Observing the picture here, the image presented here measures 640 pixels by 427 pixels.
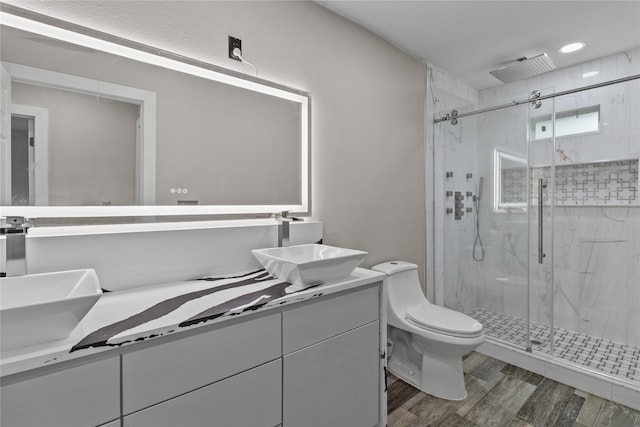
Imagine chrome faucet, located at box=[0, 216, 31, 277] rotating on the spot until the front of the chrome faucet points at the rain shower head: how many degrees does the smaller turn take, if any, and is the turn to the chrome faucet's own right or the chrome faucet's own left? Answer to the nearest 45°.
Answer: approximately 90° to the chrome faucet's own left

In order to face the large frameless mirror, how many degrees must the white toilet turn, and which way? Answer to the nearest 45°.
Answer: approximately 90° to its right

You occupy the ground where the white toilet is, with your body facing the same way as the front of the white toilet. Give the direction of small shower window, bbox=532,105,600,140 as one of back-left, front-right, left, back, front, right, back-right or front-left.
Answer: left

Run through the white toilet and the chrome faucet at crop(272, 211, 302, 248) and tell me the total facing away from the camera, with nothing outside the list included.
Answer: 0

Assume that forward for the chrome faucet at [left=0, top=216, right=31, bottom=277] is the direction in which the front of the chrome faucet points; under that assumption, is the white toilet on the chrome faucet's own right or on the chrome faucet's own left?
on the chrome faucet's own left

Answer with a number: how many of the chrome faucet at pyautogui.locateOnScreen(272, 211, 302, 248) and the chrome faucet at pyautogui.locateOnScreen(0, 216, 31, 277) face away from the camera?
0

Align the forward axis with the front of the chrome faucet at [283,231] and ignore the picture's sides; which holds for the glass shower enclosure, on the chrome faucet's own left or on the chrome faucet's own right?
on the chrome faucet's own left

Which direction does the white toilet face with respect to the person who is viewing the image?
facing the viewer and to the right of the viewer

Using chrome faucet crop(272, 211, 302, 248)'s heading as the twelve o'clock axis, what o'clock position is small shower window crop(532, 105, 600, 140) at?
The small shower window is roughly at 10 o'clock from the chrome faucet.
